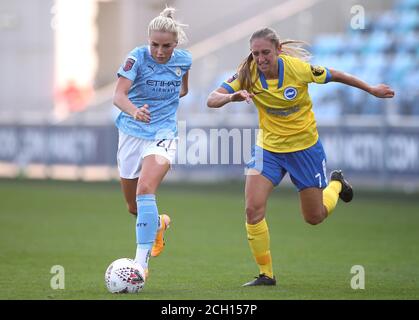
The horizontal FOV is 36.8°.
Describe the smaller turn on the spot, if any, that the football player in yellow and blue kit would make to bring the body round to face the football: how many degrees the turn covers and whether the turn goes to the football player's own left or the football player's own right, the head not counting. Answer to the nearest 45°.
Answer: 0° — they already face it

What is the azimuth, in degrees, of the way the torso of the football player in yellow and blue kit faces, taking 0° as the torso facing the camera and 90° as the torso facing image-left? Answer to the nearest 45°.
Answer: approximately 45°

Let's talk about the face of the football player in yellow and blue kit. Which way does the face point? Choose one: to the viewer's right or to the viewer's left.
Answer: to the viewer's left

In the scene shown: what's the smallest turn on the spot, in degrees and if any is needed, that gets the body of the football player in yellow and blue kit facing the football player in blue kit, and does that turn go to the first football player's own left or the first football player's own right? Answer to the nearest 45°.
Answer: approximately 45° to the first football player's own right
